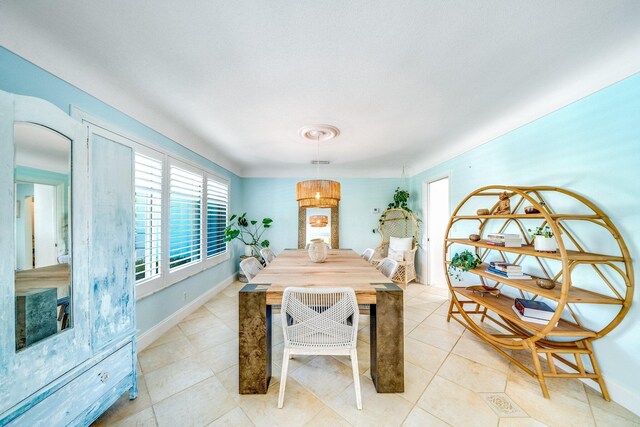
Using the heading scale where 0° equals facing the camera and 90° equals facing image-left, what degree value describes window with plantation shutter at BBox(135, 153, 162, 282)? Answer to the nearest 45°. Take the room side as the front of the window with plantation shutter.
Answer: approximately 315°

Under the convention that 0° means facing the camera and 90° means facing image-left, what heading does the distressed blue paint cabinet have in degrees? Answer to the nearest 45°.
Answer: approximately 315°

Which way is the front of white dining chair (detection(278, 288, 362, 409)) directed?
away from the camera

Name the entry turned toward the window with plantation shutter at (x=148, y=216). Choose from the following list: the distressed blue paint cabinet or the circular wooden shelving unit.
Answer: the circular wooden shelving unit

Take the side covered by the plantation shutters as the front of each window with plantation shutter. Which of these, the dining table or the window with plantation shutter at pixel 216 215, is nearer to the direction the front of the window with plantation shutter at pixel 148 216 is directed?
the dining table

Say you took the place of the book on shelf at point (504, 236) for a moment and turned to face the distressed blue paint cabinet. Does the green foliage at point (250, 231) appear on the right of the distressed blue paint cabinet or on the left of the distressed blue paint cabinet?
right

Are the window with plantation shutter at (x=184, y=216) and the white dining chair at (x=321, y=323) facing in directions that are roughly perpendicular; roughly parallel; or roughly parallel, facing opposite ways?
roughly perpendicular

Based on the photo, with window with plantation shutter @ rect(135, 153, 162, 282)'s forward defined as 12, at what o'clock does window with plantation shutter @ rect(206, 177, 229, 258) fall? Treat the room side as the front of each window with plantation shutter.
window with plantation shutter @ rect(206, 177, 229, 258) is roughly at 9 o'clock from window with plantation shutter @ rect(135, 153, 162, 282).

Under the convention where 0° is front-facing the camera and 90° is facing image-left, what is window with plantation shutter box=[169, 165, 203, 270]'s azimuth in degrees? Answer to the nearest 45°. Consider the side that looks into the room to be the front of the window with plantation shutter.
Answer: approximately 315°

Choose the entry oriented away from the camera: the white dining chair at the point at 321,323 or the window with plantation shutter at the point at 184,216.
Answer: the white dining chair
